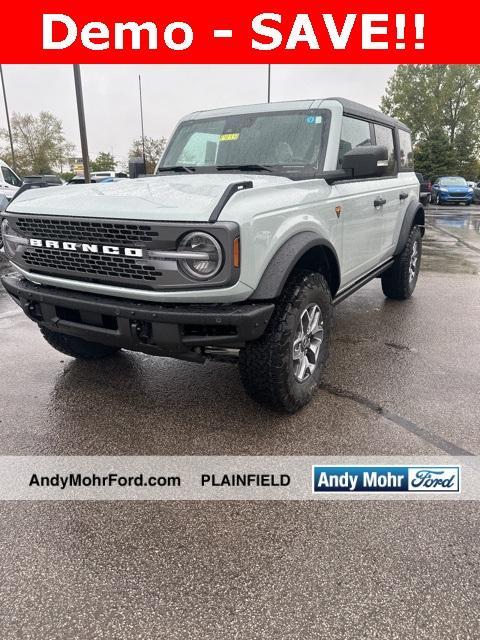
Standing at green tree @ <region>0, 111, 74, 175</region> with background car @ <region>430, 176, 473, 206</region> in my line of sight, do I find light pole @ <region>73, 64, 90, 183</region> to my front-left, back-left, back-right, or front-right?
front-right

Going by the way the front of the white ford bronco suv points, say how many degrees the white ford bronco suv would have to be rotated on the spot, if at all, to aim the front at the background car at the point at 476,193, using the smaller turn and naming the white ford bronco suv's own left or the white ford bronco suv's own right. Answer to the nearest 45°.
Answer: approximately 180°

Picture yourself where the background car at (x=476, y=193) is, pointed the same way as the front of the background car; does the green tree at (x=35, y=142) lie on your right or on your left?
on your right

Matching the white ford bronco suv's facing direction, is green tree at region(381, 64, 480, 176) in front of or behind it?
behind

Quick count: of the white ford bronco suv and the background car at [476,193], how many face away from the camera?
0

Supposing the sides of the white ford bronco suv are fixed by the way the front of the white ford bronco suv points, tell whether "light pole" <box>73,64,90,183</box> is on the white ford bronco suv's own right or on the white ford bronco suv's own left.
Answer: on the white ford bronco suv's own right

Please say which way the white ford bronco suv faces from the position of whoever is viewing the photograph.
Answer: facing the viewer and to the left of the viewer

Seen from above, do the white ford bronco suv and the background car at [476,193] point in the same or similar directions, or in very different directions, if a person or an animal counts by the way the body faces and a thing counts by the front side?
same or similar directions

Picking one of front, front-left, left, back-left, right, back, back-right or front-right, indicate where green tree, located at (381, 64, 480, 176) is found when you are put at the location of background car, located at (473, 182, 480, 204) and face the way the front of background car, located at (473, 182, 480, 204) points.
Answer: back-right
